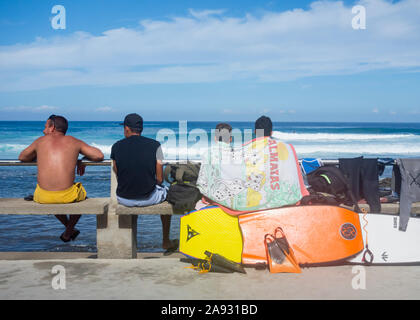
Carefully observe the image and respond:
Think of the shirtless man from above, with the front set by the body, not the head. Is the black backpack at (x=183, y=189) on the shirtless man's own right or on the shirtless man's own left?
on the shirtless man's own right

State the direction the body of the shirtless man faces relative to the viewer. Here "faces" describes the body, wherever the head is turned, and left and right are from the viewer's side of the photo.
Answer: facing away from the viewer

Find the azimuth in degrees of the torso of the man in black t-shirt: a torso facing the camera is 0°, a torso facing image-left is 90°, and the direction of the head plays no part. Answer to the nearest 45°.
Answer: approximately 180°

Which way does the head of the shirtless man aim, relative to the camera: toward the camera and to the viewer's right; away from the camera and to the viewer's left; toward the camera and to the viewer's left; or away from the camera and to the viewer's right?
away from the camera and to the viewer's left

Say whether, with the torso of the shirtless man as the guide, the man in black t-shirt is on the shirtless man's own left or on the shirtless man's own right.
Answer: on the shirtless man's own right

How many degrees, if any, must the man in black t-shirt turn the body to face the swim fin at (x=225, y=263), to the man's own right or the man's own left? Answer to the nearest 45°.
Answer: approximately 135° to the man's own right

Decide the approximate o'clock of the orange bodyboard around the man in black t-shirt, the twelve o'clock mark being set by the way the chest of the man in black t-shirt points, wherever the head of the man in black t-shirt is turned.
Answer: The orange bodyboard is roughly at 4 o'clock from the man in black t-shirt.

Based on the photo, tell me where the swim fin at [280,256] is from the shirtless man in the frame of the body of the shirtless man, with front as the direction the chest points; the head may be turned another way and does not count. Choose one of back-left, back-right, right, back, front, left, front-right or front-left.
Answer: back-right

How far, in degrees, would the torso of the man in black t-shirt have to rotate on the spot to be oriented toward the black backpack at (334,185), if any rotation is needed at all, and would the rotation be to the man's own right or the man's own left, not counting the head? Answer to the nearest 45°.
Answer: approximately 90° to the man's own right

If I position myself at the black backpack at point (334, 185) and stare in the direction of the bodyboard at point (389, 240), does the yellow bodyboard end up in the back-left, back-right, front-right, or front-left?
back-right
